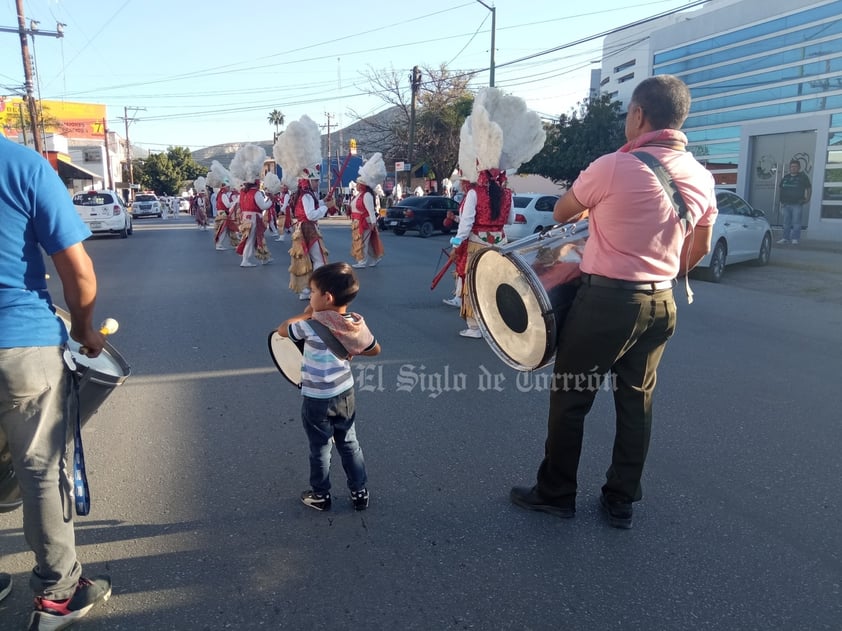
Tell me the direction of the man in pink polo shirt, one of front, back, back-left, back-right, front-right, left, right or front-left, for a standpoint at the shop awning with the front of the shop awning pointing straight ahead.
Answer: right

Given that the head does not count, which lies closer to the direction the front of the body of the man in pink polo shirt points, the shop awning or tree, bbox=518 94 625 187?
the shop awning

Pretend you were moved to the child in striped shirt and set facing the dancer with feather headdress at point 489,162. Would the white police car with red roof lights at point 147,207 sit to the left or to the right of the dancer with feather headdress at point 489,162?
left

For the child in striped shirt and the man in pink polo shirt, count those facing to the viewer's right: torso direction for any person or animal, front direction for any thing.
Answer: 0

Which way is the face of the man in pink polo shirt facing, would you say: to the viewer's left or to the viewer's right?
to the viewer's left

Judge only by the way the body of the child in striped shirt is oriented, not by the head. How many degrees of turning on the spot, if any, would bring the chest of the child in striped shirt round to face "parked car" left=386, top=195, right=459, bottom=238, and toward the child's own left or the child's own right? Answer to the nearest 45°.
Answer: approximately 45° to the child's own right

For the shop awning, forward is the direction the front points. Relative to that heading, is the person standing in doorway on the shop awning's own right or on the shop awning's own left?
on the shop awning's own right

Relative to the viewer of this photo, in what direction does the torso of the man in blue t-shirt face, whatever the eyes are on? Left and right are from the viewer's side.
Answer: facing away from the viewer and to the right of the viewer

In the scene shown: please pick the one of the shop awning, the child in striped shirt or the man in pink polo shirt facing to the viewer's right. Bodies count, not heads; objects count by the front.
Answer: the shop awning

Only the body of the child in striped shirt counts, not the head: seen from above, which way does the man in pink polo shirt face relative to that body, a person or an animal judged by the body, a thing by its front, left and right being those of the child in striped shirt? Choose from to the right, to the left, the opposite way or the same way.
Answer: the same way

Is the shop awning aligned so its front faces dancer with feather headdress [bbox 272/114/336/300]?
no

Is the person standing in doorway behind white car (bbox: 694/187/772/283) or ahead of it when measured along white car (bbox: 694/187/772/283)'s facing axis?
ahead

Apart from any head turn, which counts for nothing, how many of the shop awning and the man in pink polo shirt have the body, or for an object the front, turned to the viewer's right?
1

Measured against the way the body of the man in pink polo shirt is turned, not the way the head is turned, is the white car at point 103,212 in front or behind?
in front

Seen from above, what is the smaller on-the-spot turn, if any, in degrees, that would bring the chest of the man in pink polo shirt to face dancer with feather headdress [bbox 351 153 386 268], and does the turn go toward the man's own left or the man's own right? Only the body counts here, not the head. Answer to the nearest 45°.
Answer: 0° — they already face them
